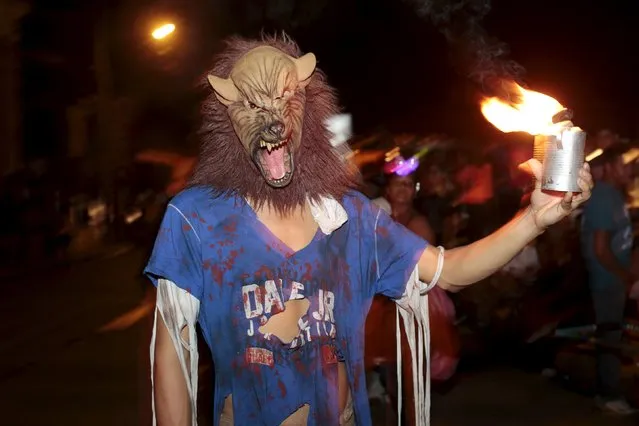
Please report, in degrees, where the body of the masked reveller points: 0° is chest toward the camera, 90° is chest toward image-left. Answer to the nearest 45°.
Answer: approximately 0°

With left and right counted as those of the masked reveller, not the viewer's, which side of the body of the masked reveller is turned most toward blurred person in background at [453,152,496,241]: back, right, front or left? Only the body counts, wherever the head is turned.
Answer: back

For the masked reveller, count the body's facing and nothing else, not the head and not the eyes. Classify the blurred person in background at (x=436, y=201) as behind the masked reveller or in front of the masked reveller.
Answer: behind

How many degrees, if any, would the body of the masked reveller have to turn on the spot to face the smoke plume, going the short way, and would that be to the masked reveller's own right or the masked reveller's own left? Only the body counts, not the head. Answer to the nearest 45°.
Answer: approximately 135° to the masked reveller's own left

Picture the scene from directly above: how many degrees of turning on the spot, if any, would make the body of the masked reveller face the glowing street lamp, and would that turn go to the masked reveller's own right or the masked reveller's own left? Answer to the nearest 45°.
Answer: approximately 180°

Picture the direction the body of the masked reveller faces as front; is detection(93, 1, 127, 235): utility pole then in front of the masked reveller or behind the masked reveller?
behind
